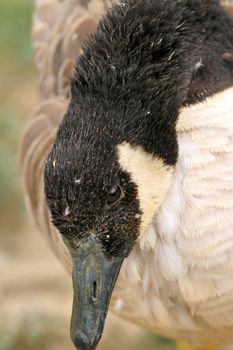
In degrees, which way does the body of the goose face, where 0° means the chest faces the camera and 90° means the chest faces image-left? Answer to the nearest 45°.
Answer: approximately 0°
